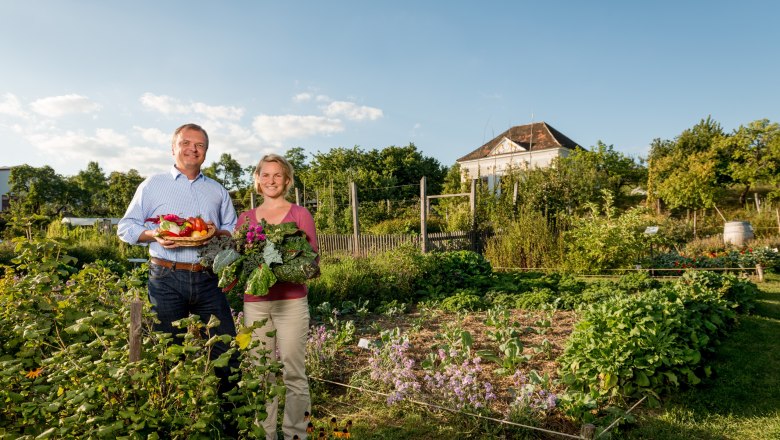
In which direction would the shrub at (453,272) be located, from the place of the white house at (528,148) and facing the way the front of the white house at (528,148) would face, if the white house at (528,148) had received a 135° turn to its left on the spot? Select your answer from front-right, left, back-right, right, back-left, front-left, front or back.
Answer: right

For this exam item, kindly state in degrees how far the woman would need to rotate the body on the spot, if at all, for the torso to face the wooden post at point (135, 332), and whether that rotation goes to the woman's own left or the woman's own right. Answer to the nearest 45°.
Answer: approximately 45° to the woman's own right

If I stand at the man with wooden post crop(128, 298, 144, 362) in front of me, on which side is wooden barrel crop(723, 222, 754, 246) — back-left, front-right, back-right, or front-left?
back-left

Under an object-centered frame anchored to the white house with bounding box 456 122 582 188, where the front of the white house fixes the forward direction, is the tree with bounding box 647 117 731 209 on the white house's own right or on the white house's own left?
on the white house's own left

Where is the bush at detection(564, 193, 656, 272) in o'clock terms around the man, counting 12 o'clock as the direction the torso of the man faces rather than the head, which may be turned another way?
The bush is roughly at 8 o'clock from the man.

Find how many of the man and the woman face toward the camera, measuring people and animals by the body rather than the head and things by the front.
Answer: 2

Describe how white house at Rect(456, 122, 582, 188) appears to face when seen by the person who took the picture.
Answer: facing the viewer and to the left of the viewer

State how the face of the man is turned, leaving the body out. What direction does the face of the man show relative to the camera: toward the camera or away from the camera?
toward the camera

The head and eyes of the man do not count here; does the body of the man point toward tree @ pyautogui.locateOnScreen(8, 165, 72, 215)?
no

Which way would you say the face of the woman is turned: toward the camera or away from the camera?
toward the camera

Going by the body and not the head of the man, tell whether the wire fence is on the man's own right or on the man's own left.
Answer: on the man's own left

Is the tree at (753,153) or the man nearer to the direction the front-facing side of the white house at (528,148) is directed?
the man

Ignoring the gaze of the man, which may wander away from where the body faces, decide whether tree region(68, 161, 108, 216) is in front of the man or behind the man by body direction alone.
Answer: behind

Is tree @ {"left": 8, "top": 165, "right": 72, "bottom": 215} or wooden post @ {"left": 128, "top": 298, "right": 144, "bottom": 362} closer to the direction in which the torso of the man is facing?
the wooden post

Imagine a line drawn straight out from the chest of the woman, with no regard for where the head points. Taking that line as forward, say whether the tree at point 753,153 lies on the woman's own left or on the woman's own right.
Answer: on the woman's own left

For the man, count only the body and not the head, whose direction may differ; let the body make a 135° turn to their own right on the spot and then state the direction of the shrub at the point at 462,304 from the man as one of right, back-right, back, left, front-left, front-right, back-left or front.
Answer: right

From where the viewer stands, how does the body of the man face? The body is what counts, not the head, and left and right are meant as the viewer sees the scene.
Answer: facing the viewer

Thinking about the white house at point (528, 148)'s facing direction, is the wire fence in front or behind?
in front
